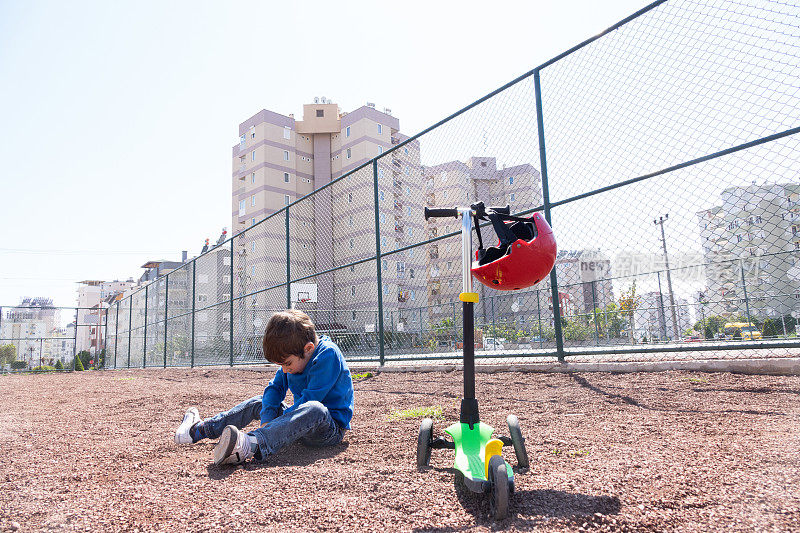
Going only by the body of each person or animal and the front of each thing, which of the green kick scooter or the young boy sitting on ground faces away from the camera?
the green kick scooter

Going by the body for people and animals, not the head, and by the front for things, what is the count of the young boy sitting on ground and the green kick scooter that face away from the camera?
1

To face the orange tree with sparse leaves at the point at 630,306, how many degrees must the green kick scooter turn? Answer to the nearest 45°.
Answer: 0° — it already faces it

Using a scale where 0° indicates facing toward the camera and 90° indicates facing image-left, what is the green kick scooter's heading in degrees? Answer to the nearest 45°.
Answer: approximately 180°

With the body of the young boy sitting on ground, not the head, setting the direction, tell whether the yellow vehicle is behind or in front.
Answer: behind

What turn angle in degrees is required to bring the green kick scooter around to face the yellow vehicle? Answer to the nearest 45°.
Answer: approximately 45° to its right

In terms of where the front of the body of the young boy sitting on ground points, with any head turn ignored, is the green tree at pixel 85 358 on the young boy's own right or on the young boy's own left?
on the young boy's own right

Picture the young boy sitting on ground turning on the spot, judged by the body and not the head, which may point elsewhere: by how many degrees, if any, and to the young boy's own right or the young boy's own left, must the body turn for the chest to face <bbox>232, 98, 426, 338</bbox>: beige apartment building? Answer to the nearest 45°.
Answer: approximately 135° to the young boy's own right

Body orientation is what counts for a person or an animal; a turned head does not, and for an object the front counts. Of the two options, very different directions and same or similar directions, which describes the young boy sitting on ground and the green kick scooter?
very different directions
